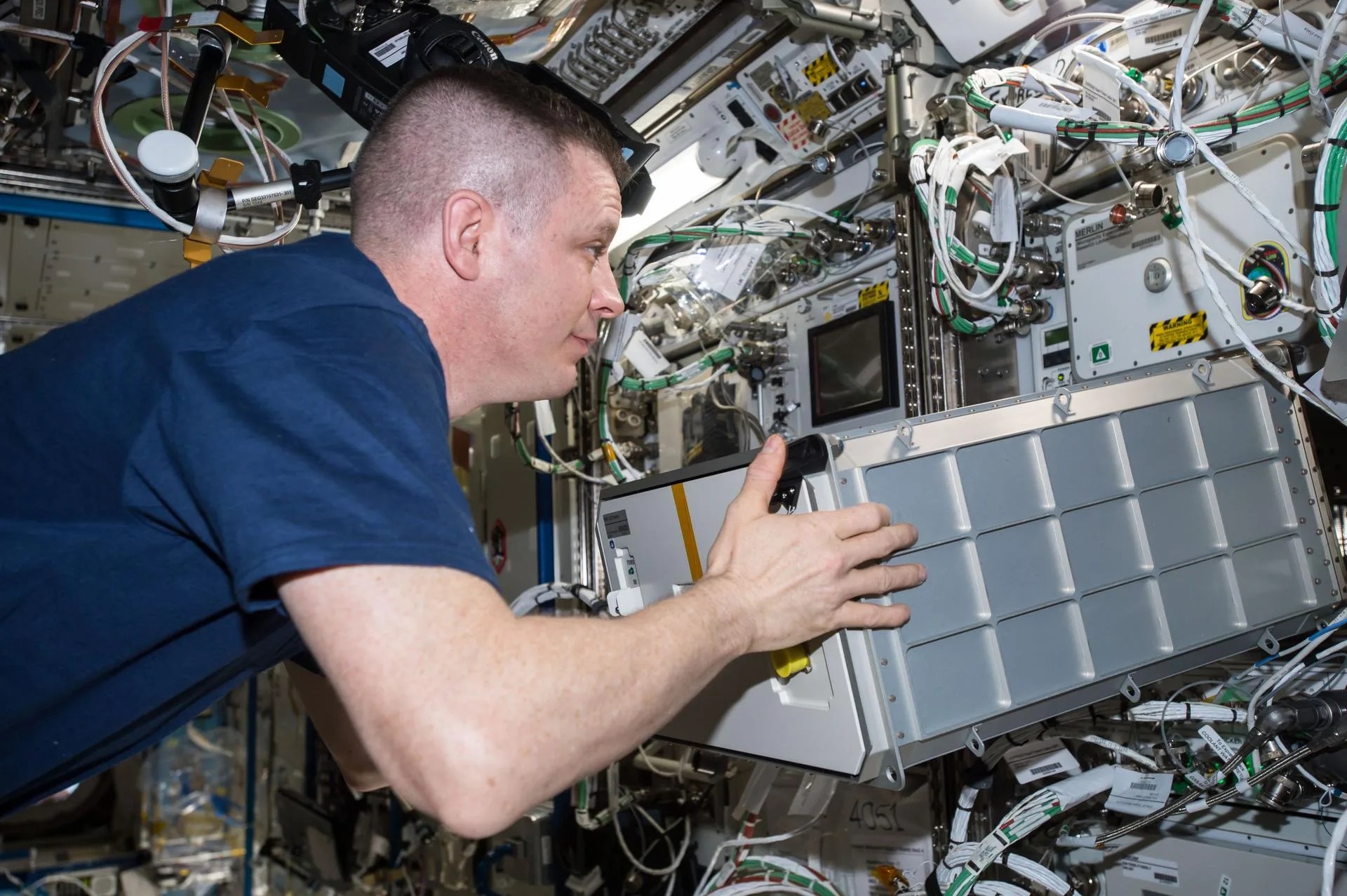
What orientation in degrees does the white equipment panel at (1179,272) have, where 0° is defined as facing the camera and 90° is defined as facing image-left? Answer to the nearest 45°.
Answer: approximately 45°

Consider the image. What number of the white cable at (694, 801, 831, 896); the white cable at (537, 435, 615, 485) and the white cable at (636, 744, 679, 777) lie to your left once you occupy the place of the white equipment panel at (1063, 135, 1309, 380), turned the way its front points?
0

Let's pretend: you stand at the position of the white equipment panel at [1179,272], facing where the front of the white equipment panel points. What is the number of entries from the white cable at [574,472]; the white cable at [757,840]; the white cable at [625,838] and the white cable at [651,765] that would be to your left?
0

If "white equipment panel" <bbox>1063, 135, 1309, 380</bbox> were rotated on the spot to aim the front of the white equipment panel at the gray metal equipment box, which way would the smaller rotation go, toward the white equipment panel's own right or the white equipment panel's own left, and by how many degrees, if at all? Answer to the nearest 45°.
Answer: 0° — it already faces it

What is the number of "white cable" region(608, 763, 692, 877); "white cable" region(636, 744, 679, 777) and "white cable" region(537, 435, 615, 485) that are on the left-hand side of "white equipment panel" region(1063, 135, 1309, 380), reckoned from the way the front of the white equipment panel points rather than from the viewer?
0

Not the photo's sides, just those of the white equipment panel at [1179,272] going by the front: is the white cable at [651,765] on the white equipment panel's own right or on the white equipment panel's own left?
on the white equipment panel's own right

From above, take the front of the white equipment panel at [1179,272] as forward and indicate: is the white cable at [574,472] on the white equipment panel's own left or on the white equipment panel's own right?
on the white equipment panel's own right

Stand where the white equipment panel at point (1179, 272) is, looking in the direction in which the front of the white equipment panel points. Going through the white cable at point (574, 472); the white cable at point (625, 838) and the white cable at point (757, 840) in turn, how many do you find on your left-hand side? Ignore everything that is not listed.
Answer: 0
